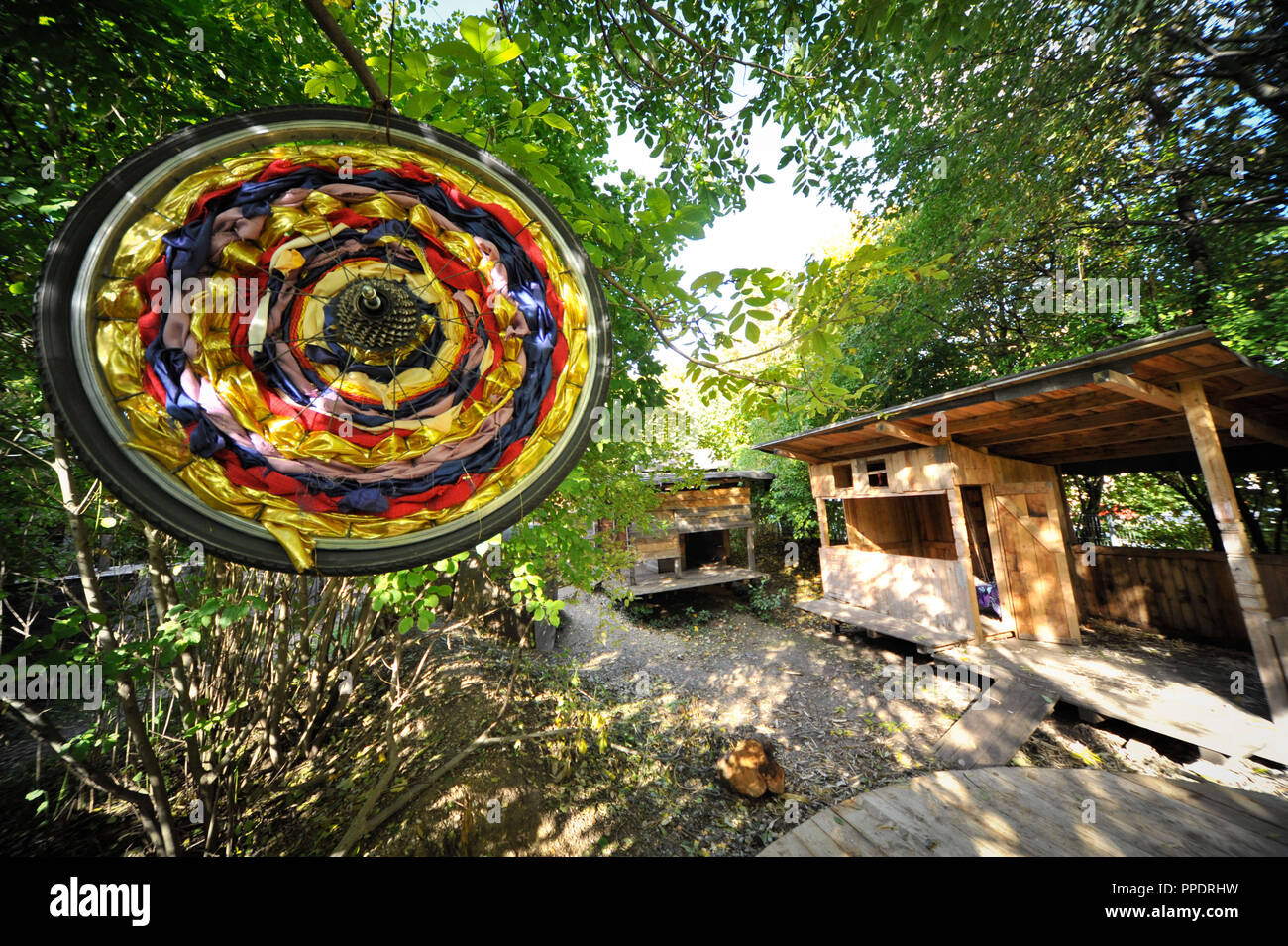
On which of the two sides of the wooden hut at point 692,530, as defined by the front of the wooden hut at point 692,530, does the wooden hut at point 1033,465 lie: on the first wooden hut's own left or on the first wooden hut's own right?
on the first wooden hut's own left

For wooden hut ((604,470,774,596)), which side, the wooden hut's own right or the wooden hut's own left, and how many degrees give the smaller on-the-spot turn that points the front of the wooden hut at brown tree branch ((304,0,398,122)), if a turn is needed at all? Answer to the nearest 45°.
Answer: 0° — it already faces it

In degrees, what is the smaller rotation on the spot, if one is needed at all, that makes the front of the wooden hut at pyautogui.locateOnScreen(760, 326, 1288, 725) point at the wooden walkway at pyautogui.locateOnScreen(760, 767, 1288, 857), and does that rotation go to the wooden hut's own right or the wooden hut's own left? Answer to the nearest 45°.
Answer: approximately 45° to the wooden hut's own left

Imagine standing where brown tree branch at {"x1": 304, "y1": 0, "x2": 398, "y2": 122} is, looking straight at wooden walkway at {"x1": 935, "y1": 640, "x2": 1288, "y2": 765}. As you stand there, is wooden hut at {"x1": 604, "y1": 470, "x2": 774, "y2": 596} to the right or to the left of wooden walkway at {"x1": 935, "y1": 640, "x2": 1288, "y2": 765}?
left

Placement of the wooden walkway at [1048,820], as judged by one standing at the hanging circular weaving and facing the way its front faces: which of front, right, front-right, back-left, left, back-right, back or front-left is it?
left

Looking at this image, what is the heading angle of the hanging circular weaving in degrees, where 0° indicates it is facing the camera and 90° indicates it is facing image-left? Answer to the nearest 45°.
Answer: approximately 0°

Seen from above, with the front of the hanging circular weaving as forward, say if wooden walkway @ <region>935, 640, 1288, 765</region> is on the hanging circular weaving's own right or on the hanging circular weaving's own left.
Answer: on the hanging circular weaving's own left

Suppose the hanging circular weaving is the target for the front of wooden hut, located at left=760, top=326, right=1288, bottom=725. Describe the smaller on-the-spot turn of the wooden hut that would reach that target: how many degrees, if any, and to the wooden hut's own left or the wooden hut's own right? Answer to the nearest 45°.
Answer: approximately 45° to the wooden hut's own left

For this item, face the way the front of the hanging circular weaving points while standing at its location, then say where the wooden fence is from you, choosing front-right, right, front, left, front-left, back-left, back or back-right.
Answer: left

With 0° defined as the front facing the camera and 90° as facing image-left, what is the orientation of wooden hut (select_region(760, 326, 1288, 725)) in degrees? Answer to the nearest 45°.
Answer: approximately 45°

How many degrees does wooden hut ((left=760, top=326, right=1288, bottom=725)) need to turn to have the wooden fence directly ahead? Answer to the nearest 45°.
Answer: approximately 180°
